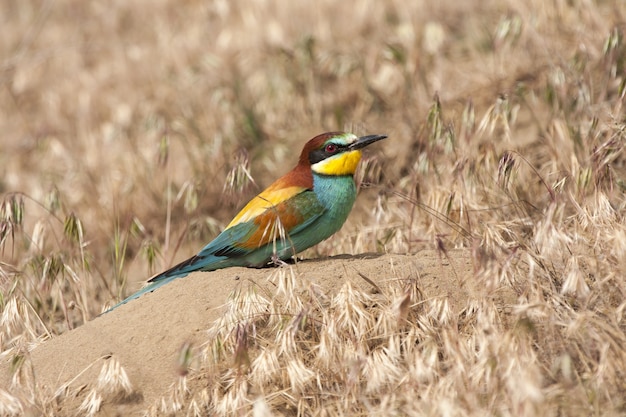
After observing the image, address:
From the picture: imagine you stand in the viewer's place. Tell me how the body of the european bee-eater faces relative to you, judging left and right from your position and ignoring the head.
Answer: facing to the right of the viewer

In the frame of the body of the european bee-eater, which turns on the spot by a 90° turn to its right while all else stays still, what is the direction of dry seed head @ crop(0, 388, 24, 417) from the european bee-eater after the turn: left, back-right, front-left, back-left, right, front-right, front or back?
front-right
